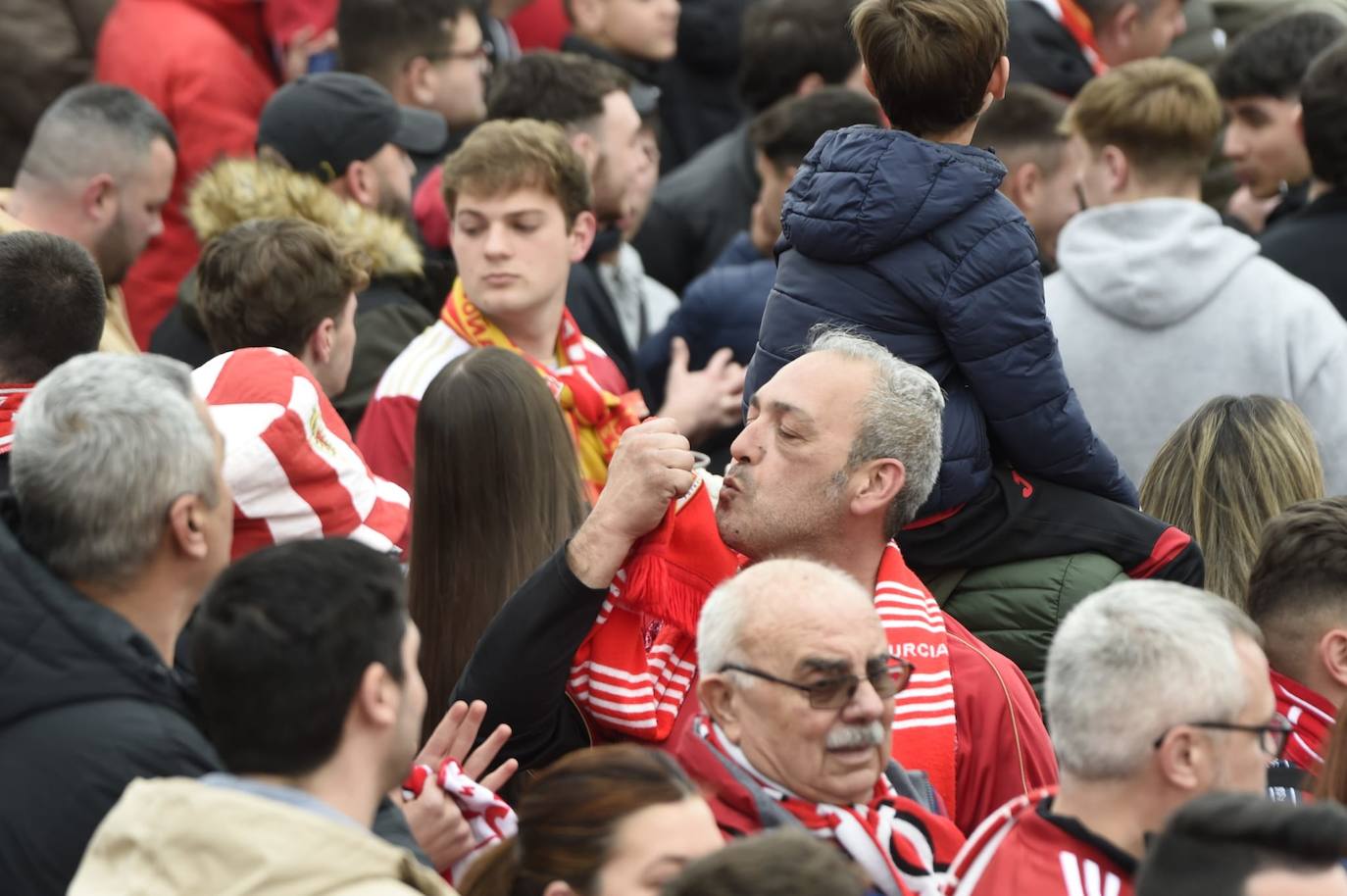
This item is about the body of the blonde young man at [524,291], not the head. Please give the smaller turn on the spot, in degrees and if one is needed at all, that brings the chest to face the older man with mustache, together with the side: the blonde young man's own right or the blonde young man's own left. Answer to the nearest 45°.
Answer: approximately 45° to the blonde young man's own right

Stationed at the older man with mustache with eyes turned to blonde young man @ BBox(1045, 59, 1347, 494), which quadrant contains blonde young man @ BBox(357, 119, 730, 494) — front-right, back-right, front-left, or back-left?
front-left

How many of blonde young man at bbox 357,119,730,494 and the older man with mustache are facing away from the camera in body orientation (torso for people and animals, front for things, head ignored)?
0

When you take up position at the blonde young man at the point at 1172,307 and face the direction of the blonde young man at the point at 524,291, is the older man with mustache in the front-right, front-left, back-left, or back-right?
front-left

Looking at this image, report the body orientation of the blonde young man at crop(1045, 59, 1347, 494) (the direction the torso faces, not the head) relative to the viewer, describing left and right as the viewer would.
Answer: facing away from the viewer and to the left of the viewer

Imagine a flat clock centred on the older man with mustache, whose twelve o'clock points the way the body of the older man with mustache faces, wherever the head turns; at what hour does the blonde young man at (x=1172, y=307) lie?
The blonde young man is roughly at 8 o'clock from the older man with mustache.

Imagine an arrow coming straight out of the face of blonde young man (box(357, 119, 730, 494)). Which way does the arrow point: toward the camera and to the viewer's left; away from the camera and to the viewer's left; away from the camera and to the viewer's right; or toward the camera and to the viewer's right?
toward the camera and to the viewer's left

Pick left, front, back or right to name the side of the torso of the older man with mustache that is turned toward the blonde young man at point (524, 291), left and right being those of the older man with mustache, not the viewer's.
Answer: back

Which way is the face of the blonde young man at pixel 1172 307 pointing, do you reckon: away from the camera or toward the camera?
away from the camera

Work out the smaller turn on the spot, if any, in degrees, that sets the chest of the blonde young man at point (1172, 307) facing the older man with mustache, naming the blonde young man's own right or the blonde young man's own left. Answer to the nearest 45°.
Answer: approximately 135° to the blonde young man's own left

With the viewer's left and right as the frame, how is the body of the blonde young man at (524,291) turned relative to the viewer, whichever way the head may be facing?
facing the viewer and to the right of the viewer

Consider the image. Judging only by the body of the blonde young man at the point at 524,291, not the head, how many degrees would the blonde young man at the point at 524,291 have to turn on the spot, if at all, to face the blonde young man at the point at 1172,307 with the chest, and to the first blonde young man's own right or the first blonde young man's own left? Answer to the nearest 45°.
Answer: approximately 45° to the first blonde young man's own left

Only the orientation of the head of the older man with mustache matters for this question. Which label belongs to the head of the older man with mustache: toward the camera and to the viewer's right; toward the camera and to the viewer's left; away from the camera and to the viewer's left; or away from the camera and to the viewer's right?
toward the camera and to the viewer's right
